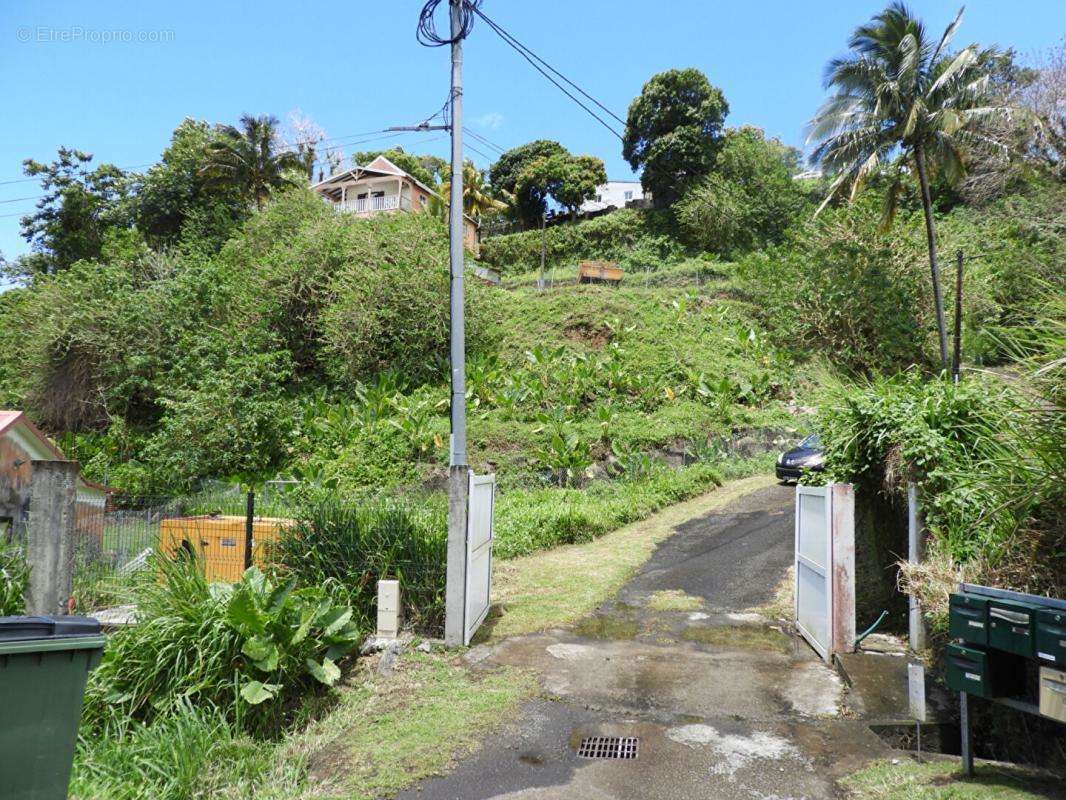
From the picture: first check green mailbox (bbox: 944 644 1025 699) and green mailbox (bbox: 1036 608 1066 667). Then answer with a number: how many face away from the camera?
0

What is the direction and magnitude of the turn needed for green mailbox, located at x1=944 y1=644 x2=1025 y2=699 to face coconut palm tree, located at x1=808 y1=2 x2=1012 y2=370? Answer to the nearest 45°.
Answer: approximately 135° to its right

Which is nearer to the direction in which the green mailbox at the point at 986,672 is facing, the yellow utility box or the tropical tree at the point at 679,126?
the yellow utility box

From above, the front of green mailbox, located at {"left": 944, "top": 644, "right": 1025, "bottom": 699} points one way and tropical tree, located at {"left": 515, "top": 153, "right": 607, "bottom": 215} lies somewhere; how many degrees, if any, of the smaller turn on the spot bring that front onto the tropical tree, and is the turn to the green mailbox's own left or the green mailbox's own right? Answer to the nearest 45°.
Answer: approximately 90° to the green mailbox's own right

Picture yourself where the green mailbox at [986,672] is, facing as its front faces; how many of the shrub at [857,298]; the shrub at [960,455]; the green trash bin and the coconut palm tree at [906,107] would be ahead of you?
1

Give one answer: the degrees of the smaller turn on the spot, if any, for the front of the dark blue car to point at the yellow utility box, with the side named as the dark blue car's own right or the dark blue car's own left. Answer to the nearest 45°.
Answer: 0° — it already faces it

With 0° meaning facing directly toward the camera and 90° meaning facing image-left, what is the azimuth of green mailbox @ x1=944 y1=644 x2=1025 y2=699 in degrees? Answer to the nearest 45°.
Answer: approximately 45°

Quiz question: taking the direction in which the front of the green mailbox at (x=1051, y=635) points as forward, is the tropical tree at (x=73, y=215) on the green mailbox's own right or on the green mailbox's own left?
on the green mailbox's own right

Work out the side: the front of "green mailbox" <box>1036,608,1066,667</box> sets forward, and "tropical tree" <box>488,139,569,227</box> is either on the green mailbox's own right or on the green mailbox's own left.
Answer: on the green mailbox's own right

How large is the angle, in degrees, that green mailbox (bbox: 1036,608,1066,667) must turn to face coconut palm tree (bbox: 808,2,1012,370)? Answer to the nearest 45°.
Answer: approximately 135° to its right

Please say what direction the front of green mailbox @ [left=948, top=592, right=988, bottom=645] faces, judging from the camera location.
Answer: facing the viewer and to the left of the viewer

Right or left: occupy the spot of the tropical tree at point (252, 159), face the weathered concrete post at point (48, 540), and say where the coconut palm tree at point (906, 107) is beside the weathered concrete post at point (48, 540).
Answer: left

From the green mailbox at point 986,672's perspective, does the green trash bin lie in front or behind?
in front

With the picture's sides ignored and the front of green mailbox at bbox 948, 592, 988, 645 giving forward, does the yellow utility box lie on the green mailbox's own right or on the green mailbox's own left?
on the green mailbox's own right

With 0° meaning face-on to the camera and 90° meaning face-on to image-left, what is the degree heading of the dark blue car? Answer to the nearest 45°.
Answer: approximately 45°

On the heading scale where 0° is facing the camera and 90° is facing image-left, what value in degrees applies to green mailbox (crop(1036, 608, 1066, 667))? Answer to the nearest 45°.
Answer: approximately 45°
